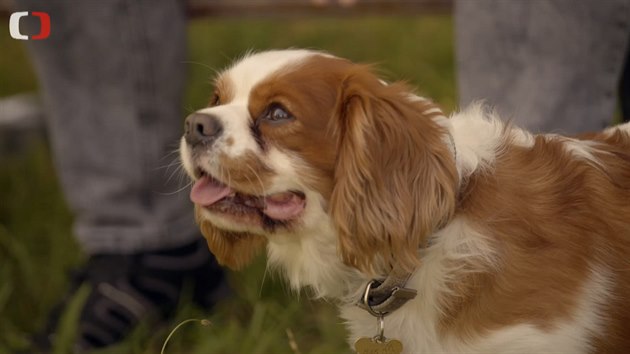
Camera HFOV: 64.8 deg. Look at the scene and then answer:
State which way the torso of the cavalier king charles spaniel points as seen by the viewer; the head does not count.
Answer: to the viewer's left
